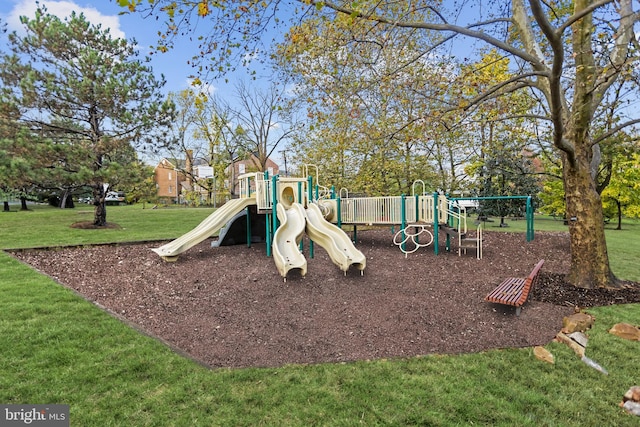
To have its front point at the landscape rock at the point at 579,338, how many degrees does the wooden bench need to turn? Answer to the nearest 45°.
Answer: approximately 135° to its left

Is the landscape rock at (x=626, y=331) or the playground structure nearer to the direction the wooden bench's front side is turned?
the playground structure

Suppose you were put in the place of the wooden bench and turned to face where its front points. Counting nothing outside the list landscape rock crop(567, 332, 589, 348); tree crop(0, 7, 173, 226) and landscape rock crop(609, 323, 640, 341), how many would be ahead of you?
1

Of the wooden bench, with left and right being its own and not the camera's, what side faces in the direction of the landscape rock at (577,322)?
back

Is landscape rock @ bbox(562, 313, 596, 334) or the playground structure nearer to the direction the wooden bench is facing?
the playground structure

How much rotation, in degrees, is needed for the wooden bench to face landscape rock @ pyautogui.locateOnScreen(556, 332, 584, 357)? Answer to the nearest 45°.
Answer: approximately 135° to its left

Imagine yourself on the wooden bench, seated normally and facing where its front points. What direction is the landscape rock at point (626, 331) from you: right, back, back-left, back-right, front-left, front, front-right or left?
back

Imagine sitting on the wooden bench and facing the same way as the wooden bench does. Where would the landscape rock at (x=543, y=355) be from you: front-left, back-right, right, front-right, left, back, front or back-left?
left

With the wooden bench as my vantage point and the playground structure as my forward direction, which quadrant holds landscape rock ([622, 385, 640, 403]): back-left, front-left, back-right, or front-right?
back-left

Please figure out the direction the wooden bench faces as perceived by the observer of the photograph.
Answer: facing to the left of the viewer

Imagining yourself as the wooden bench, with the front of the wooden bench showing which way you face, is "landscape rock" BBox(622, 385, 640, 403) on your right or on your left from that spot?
on your left
